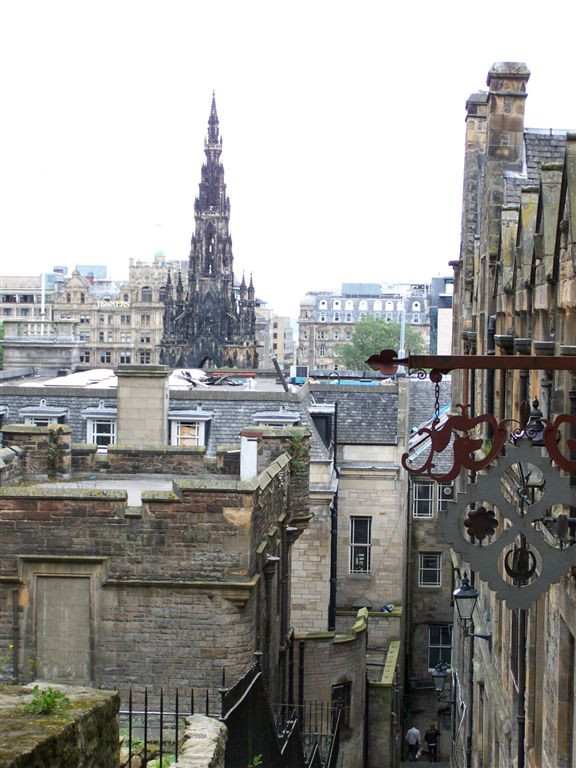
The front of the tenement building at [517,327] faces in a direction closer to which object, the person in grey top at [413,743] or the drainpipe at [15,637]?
the drainpipe

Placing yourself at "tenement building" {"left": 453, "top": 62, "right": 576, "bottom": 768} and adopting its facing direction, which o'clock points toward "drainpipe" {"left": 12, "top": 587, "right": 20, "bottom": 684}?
The drainpipe is roughly at 11 o'clock from the tenement building.

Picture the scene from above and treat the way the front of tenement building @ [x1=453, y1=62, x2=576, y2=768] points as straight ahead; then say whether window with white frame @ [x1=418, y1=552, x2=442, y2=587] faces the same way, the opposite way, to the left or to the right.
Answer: to the left

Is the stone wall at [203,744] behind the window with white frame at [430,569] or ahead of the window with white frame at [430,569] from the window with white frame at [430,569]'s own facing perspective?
ahead

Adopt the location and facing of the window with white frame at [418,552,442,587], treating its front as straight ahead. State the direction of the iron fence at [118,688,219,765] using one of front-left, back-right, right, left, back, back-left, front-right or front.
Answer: front

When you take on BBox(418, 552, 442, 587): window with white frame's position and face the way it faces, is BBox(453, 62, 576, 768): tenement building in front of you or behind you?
in front

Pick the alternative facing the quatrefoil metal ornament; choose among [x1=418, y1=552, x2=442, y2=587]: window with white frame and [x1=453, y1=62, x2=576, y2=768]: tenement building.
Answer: the window with white frame

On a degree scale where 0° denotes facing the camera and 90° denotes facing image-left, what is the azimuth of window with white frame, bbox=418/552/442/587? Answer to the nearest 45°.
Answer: approximately 0°

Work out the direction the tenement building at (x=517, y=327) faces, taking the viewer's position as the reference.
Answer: facing to the left of the viewer
